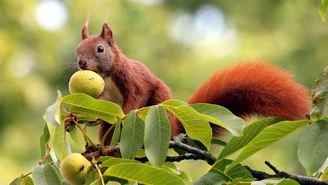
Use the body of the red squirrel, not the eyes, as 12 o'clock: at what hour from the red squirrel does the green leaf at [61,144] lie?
The green leaf is roughly at 12 o'clock from the red squirrel.

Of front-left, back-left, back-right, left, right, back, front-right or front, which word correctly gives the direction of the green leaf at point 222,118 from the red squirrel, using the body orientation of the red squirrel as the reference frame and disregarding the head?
left

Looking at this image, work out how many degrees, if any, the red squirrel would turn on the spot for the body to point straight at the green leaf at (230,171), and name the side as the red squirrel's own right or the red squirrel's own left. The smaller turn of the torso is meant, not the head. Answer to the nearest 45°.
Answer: approximately 90° to the red squirrel's own left

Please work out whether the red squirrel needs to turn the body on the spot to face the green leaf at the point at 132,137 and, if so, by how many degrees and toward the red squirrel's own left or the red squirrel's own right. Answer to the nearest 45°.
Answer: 0° — it already faces it

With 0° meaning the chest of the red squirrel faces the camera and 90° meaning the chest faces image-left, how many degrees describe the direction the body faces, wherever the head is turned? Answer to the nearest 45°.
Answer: approximately 90°

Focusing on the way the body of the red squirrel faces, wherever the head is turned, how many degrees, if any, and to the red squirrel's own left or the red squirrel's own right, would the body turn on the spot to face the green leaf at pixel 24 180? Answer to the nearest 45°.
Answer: approximately 45° to the red squirrel's own left

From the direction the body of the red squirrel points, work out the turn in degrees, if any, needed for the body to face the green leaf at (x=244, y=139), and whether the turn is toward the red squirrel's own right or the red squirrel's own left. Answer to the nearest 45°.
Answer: approximately 90° to the red squirrel's own left

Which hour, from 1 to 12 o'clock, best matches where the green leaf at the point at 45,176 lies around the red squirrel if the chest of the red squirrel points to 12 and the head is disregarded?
The green leaf is roughly at 10 o'clock from the red squirrel.
